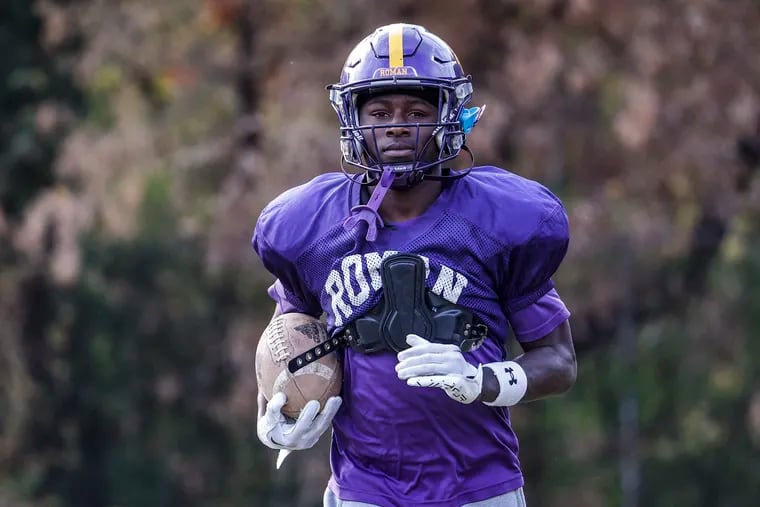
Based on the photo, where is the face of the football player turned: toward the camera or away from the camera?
toward the camera

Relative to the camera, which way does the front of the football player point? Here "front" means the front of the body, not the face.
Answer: toward the camera
